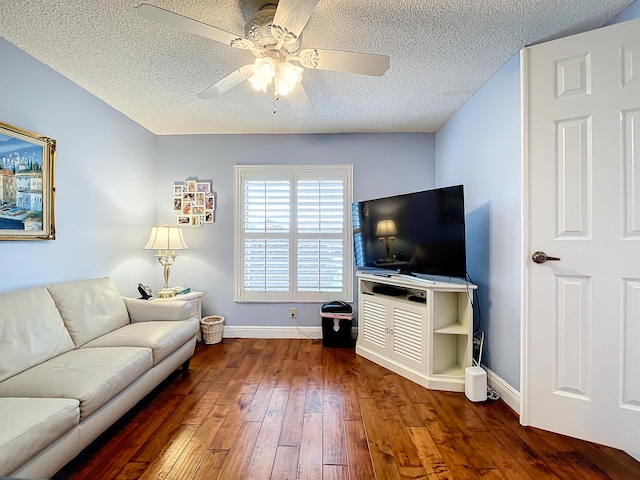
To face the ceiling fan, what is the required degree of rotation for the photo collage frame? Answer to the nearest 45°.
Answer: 0° — it already faces it

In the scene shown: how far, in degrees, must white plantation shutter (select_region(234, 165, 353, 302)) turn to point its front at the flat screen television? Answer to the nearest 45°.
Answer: approximately 45° to its left

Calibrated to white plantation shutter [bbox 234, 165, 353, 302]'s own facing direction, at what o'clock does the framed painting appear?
The framed painting is roughly at 2 o'clock from the white plantation shutter.

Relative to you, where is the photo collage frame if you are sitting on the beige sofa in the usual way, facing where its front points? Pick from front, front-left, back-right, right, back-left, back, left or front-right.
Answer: left

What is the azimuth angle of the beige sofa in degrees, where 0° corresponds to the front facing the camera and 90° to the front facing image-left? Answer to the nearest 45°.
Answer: approximately 315°

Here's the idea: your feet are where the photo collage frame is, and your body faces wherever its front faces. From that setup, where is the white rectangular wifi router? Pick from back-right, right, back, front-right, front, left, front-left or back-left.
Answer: front-left

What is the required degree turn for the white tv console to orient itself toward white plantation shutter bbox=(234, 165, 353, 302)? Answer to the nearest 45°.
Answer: approximately 45° to its right

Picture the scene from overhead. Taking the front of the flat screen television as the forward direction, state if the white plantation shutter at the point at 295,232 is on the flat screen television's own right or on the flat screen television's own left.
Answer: on the flat screen television's own right

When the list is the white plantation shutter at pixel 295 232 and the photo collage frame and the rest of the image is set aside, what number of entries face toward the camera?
2
